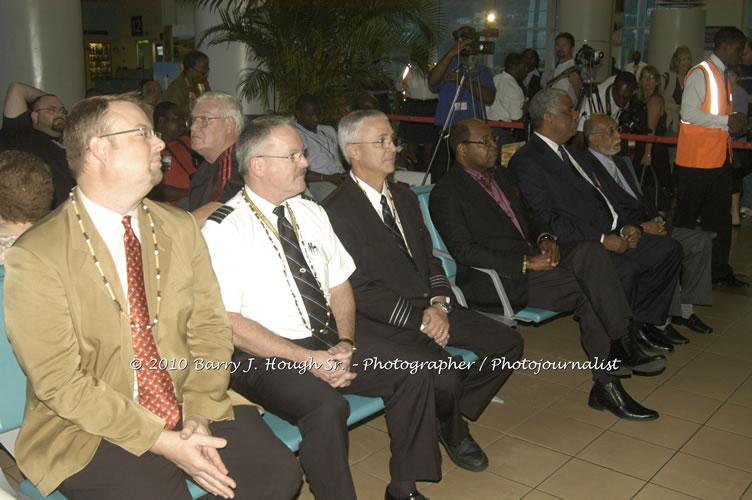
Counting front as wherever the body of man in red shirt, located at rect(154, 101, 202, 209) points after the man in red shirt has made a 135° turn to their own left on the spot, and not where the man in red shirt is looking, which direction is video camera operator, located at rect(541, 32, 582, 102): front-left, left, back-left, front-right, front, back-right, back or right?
front-right

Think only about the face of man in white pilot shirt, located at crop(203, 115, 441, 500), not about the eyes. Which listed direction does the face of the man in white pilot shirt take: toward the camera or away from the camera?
toward the camera

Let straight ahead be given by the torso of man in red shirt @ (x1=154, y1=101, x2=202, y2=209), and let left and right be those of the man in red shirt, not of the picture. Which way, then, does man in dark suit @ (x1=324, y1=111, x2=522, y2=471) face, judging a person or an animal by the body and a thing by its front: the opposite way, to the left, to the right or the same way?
the same way

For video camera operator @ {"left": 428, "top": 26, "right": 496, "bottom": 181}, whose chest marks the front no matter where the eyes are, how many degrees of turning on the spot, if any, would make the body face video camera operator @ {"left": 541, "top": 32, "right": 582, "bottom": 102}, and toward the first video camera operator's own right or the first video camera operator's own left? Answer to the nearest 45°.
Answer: approximately 90° to the first video camera operator's own left

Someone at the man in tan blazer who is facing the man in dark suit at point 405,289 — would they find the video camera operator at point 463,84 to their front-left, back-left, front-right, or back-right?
front-left

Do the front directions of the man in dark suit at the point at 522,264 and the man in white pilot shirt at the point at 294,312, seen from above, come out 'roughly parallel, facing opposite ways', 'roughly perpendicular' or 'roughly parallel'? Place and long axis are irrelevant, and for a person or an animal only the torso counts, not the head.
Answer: roughly parallel

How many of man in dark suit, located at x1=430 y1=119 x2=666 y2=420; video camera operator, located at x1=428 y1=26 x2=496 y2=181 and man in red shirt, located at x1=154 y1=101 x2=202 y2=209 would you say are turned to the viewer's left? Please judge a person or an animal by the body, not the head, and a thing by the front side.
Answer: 0

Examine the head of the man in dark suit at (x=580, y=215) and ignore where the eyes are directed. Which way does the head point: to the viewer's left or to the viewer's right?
to the viewer's right

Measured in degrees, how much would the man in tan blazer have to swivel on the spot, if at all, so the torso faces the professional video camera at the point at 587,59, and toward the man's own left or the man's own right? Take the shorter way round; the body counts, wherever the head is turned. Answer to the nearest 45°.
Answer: approximately 90° to the man's own left
